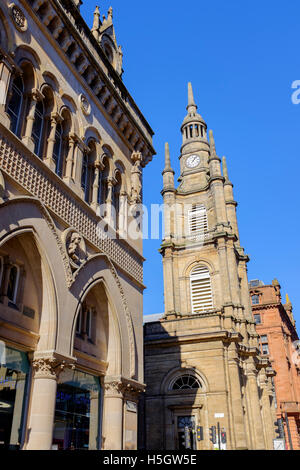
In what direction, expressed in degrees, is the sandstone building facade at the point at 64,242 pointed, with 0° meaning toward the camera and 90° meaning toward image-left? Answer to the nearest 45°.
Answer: approximately 315°

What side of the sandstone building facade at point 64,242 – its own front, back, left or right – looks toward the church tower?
left
